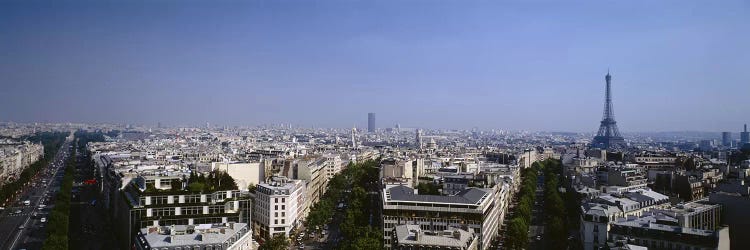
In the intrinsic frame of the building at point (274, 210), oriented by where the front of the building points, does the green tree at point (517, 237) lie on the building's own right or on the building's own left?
on the building's own left

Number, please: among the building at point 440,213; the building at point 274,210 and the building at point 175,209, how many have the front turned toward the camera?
3

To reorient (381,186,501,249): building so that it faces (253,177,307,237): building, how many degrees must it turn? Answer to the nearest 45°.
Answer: approximately 90° to its right

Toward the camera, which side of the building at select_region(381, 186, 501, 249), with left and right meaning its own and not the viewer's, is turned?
front

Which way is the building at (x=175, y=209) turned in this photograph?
toward the camera

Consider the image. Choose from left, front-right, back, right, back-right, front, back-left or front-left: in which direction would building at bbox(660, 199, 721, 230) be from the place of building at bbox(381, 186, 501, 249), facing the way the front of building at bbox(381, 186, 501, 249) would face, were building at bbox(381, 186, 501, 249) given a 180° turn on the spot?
right

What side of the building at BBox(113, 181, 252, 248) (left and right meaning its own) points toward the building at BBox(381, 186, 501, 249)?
left

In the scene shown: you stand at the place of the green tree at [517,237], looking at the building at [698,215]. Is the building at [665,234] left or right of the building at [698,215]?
right

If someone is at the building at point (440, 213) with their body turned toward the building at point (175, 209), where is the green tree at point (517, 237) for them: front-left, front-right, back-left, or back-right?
back-left

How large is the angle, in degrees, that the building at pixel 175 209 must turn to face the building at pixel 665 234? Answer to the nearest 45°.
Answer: approximately 45° to its left

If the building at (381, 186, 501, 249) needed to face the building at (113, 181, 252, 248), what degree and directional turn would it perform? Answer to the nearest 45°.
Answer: approximately 90° to its right

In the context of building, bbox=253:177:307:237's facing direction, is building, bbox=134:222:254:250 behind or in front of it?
in front

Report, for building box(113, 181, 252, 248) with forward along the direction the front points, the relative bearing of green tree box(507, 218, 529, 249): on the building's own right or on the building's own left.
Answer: on the building's own left
